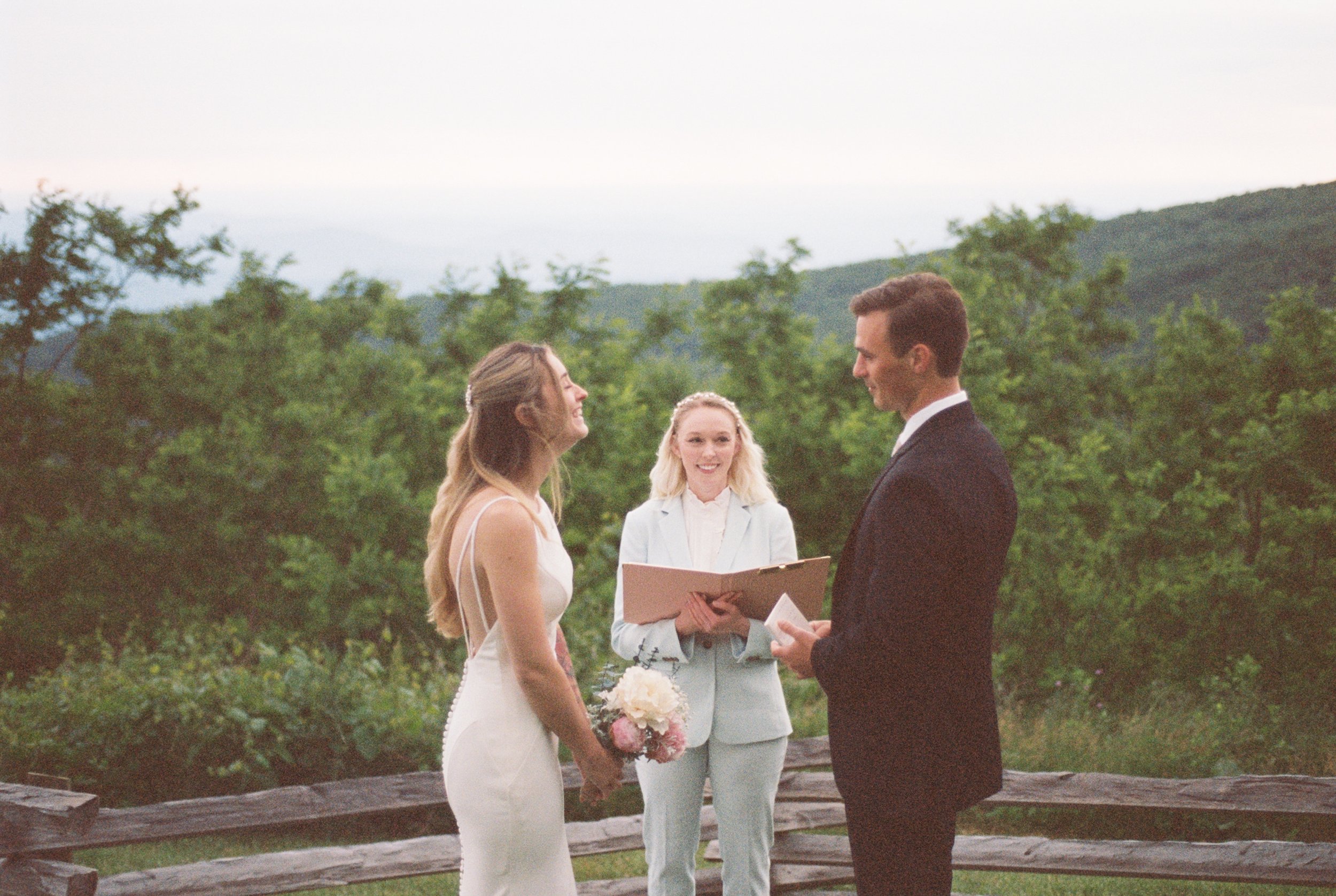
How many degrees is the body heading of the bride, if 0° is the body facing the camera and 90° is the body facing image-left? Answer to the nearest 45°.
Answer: approximately 270°

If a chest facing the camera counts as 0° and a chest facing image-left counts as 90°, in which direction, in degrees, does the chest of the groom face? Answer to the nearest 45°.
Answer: approximately 90°

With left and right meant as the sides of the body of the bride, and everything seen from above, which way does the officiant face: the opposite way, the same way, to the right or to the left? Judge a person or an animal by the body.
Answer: to the right

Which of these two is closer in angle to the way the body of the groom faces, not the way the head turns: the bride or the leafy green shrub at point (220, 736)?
the bride

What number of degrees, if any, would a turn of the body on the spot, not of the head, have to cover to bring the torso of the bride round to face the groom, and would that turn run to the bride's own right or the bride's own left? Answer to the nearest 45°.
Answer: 0° — they already face them

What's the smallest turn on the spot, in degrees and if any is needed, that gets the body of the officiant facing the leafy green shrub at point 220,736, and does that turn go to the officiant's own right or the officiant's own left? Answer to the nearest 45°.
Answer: approximately 135° to the officiant's own right

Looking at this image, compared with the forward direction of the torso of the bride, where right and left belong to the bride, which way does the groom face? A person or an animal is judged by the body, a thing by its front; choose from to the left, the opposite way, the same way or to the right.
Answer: the opposite way

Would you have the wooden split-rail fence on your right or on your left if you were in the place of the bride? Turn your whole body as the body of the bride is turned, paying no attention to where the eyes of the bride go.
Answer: on your left
